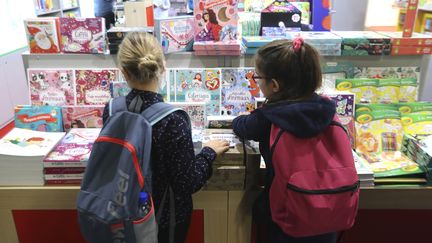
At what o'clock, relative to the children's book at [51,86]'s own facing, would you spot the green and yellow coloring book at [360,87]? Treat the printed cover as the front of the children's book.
The green and yellow coloring book is roughly at 10 o'clock from the children's book.

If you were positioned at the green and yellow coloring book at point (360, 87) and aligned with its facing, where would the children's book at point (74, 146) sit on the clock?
The children's book is roughly at 2 o'clock from the green and yellow coloring book.

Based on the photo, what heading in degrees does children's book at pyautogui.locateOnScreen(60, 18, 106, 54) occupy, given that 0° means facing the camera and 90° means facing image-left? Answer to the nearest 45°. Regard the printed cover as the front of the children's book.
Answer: approximately 0°

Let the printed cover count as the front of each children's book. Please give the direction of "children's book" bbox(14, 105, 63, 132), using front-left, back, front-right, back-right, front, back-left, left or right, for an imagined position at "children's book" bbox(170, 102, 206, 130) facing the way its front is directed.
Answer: right

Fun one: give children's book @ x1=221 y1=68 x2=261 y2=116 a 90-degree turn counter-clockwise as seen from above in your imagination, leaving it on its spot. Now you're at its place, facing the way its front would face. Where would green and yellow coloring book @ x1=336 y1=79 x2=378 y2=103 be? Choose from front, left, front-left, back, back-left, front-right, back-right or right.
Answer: front

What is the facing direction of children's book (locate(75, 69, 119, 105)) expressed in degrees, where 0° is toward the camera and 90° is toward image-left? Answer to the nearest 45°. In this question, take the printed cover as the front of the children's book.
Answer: approximately 0°
